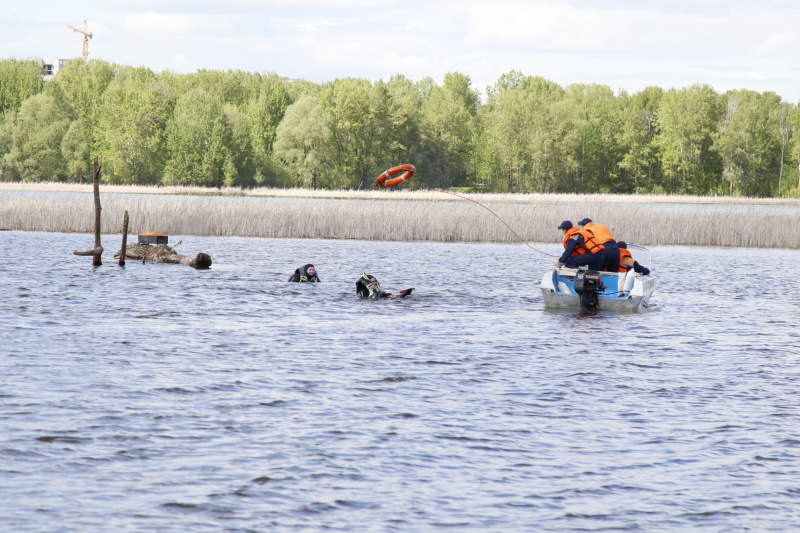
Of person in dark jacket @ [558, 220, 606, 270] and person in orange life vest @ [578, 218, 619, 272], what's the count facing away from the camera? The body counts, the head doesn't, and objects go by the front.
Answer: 0

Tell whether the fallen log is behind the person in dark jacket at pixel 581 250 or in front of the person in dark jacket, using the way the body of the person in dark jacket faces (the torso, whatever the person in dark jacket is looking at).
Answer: in front

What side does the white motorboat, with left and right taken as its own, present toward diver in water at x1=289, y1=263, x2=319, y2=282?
left

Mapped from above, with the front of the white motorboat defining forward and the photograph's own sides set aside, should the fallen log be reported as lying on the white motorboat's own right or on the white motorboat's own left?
on the white motorboat's own left

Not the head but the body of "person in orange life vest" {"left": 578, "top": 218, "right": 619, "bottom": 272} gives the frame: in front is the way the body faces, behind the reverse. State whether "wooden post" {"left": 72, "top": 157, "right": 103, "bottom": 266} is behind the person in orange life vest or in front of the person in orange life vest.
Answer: in front

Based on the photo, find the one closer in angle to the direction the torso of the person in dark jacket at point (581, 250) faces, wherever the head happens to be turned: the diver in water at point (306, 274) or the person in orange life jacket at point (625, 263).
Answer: the diver in water

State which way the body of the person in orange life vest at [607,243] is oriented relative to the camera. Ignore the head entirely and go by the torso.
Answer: to the viewer's left

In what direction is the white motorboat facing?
away from the camera

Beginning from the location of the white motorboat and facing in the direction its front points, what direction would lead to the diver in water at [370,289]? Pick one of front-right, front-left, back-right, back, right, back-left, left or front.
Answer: left

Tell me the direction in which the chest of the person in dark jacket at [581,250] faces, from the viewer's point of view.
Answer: to the viewer's left

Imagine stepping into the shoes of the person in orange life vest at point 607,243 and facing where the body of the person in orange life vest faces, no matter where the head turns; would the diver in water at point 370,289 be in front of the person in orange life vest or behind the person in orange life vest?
in front
